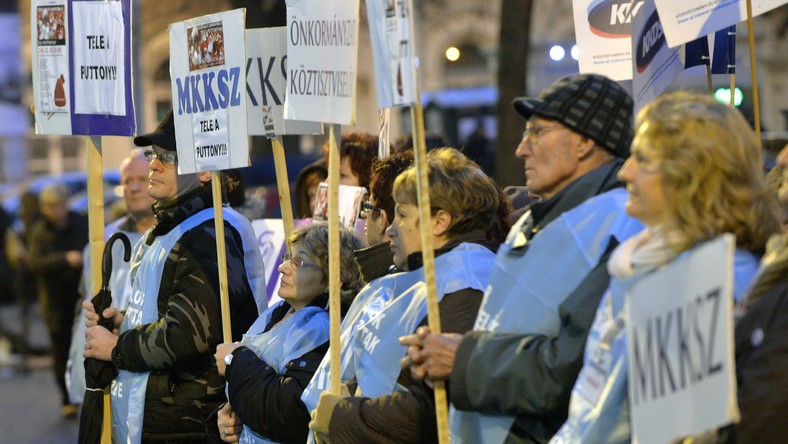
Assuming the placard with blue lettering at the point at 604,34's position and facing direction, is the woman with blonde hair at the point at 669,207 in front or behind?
in front

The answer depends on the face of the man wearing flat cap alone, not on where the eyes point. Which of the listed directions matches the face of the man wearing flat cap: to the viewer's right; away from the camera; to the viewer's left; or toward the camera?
to the viewer's left

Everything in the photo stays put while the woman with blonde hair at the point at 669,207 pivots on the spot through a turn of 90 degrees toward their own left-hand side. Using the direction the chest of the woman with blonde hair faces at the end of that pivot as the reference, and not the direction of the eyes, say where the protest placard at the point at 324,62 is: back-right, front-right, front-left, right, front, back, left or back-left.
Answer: back-right

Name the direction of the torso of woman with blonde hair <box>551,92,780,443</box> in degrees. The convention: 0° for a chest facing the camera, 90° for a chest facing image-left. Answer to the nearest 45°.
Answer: approximately 90°

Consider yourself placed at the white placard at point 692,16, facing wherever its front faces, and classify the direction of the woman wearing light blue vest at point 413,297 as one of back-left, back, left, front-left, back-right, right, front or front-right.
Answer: front-right

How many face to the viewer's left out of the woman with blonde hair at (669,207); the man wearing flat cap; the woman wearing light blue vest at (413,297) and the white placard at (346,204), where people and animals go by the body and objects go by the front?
3

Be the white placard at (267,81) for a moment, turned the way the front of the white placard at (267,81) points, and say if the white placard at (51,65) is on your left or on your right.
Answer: on your right

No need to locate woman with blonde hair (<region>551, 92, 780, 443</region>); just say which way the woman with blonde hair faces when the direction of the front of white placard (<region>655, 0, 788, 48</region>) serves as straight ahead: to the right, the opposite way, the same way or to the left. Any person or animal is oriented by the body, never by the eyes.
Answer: to the right

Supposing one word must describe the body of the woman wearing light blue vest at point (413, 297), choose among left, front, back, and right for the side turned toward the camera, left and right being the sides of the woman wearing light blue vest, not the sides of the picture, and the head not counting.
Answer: left

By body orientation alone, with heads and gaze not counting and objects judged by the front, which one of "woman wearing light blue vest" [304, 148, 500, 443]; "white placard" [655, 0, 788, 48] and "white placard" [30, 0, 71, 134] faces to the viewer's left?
the woman wearing light blue vest

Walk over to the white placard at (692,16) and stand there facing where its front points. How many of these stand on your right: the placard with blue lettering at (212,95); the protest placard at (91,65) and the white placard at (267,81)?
3

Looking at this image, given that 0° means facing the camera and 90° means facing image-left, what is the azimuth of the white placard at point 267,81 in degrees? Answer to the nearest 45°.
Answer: approximately 0°

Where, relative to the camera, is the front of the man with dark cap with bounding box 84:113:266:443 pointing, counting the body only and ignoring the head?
to the viewer's left

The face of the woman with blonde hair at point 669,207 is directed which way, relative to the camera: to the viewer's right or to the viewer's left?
to the viewer's left

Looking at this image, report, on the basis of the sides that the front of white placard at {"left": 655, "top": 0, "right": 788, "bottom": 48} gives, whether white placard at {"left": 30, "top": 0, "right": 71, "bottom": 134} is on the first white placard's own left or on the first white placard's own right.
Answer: on the first white placard's own right

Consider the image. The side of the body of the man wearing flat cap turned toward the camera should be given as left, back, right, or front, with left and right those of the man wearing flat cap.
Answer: left

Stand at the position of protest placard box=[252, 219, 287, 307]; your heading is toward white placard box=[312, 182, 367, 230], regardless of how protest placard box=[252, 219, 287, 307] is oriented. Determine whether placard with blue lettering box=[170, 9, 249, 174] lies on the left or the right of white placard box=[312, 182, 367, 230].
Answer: right
